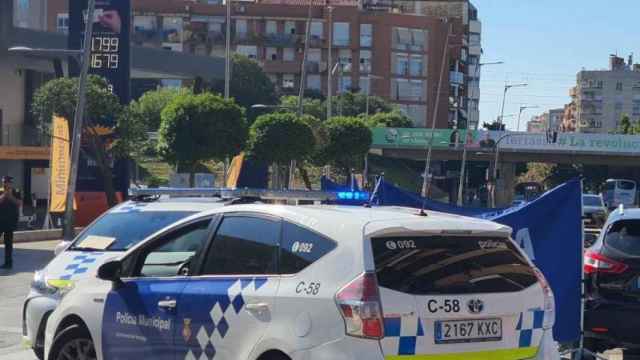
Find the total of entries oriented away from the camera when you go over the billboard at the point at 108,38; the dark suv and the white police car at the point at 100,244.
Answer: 1

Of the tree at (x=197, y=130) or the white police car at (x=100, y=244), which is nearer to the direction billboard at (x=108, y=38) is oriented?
the white police car

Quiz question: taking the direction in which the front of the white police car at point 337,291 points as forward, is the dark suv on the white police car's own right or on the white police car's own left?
on the white police car's own right

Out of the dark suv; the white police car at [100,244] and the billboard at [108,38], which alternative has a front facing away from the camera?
the dark suv

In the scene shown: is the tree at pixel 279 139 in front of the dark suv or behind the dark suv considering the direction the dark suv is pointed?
in front

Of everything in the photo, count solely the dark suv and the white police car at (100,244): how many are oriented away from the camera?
1

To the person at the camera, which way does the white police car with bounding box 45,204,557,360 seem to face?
facing away from the viewer and to the left of the viewer

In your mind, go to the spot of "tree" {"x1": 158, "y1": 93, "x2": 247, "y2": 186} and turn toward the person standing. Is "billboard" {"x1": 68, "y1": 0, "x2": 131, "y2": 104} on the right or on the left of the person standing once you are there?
right

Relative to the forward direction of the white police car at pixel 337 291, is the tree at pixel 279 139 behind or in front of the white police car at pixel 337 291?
in front

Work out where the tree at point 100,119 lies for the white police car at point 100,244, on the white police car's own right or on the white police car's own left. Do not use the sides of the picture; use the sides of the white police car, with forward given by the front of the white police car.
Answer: on the white police car's own right

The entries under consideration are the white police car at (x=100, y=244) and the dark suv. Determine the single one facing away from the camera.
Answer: the dark suv

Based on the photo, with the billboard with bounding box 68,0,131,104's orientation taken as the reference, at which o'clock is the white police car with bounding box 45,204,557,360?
The white police car is roughly at 12 o'clock from the billboard.

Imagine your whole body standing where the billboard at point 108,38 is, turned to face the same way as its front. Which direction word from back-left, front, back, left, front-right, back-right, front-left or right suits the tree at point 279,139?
back-left

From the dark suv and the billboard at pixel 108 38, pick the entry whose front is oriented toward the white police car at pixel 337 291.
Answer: the billboard

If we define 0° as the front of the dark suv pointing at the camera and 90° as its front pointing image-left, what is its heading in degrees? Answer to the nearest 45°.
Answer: approximately 180°
